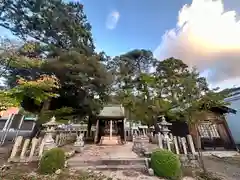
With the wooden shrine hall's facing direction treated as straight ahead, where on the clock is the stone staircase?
The stone staircase is roughly at 12 o'clock from the wooden shrine hall.

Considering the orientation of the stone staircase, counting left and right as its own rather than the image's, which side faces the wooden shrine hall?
back

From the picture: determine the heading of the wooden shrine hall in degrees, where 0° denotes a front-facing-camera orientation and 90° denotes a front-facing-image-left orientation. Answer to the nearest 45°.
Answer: approximately 0°

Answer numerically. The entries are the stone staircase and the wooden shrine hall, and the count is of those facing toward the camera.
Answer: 2

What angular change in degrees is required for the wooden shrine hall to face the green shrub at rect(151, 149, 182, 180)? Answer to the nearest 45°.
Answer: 0° — it already faces it

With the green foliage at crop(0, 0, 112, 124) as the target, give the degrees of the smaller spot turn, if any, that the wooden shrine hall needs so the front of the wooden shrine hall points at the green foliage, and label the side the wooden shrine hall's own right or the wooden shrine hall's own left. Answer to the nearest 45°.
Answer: approximately 45° to the wooden shrine hall's own right
